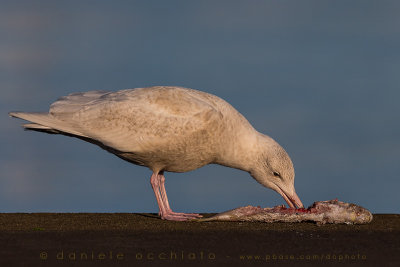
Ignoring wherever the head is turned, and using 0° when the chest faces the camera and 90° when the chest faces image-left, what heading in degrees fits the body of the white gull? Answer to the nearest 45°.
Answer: approximately 270°
